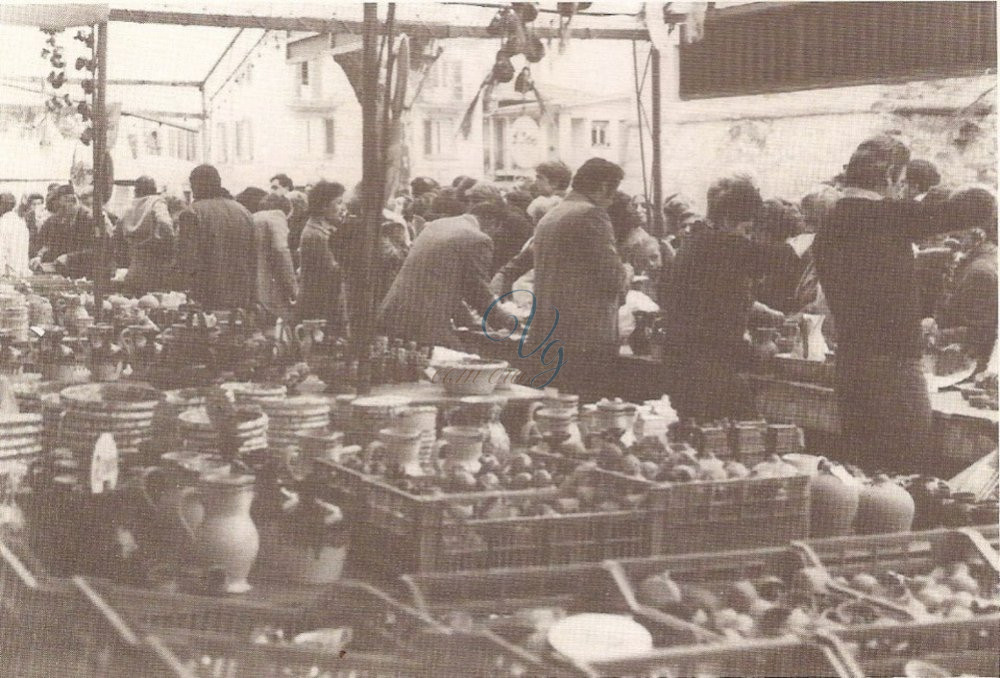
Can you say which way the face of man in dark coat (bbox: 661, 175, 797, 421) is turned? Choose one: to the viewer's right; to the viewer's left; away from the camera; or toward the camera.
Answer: away from the camera

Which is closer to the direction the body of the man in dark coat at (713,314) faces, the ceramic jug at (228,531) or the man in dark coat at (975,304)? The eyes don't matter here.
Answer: the man in dark coat

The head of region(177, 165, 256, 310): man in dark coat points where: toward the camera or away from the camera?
away from the camera

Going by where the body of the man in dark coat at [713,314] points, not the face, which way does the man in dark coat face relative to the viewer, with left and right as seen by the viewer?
facing away from the viewer and to the right of the viewer

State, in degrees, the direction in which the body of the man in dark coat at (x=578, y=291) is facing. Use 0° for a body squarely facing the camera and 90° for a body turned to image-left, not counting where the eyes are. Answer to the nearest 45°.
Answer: approximately 225°
